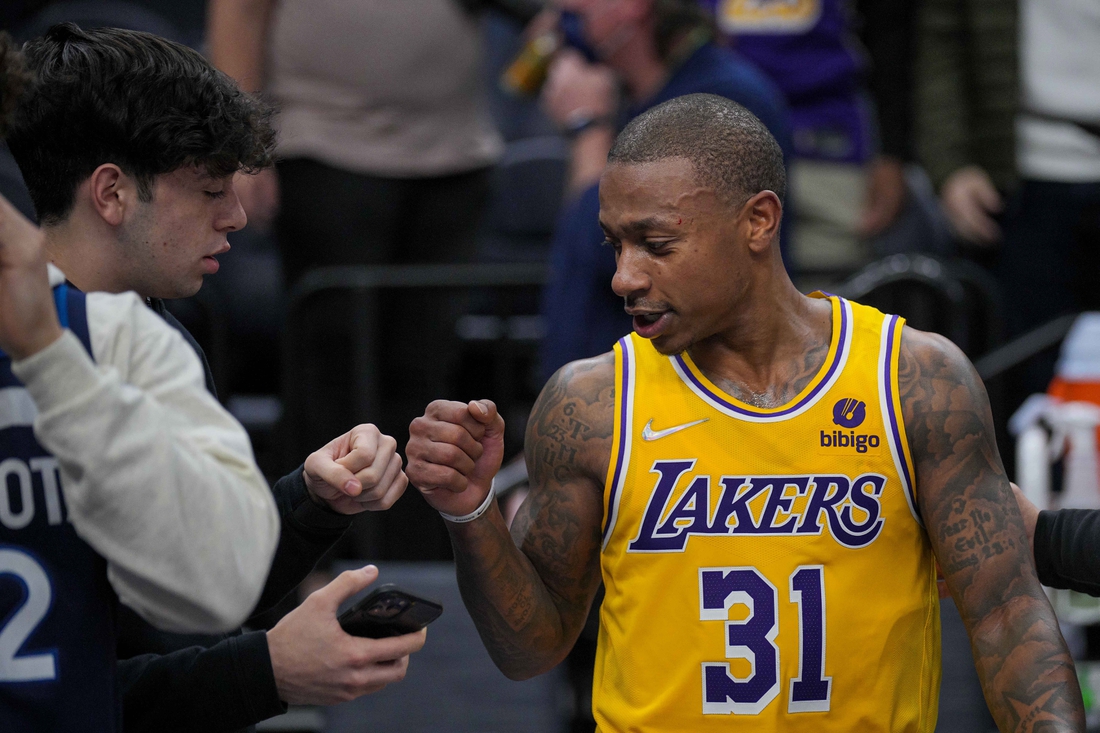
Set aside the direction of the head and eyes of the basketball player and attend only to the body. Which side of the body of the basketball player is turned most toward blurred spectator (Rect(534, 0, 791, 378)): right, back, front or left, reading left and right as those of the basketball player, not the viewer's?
back

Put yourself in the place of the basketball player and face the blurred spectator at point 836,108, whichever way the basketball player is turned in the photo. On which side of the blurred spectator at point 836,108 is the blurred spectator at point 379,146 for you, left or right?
left

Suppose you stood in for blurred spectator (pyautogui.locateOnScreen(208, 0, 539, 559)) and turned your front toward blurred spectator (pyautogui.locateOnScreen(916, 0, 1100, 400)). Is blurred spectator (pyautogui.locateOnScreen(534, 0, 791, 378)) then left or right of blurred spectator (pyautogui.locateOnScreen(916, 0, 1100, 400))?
right

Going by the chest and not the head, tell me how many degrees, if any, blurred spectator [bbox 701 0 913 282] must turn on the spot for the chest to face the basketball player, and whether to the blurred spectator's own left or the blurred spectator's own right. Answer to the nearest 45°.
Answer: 0° — they already face them

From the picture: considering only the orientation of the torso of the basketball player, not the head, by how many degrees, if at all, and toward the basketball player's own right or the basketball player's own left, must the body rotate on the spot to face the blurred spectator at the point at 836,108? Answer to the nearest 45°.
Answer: approximately 180°

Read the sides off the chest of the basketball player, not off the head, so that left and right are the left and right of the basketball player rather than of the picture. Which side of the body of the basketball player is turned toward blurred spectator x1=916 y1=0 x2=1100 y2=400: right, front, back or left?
back

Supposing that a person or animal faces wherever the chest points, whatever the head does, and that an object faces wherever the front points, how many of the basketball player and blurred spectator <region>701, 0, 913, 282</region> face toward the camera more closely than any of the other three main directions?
2

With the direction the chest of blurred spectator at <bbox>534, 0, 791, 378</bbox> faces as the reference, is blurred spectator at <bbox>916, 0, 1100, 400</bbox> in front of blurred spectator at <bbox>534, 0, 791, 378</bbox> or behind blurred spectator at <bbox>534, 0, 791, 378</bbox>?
behind
